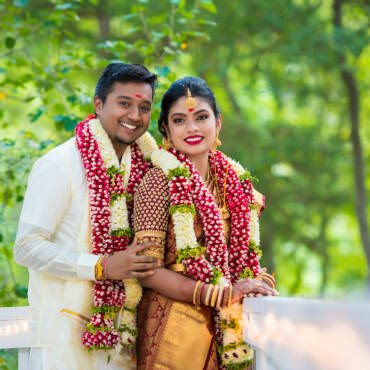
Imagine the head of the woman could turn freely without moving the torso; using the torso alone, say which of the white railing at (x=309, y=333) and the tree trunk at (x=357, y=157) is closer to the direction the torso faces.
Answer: the white railing

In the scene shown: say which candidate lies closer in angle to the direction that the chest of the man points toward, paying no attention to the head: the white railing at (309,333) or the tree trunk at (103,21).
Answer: the white railing

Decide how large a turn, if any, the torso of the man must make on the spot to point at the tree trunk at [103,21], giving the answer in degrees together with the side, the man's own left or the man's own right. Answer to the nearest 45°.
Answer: approximately 135° to the man's own left

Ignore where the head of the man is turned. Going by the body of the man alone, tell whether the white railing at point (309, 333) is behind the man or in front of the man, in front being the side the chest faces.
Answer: in front

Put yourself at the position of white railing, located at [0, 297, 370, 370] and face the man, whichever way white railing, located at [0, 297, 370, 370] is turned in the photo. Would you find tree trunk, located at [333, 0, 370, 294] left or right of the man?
right

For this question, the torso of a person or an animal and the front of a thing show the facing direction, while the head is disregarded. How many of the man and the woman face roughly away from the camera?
0
